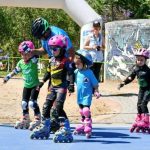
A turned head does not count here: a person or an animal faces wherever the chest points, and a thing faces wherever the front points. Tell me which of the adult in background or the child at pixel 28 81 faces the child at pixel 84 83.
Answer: the adult in background

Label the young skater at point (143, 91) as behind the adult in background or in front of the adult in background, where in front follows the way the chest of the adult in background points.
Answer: in front

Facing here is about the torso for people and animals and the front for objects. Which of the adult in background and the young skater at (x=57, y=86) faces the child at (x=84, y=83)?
the adult in background

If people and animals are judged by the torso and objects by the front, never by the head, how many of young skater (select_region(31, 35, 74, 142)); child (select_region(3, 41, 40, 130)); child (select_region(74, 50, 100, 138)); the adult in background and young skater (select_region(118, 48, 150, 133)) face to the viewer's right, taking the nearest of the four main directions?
0

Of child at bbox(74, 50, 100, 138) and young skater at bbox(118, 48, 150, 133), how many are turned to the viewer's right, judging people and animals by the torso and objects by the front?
0

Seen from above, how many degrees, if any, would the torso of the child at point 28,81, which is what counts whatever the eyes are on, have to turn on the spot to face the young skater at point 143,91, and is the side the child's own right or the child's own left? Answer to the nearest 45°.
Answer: approximately 135° to the child's own left

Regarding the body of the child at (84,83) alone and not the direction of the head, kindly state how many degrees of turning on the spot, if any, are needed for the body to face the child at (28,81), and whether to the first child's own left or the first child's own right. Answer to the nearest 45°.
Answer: approximately 90° to the first child's own right

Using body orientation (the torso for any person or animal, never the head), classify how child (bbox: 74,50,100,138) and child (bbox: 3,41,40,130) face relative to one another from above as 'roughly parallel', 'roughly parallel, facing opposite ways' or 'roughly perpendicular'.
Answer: roughly parallel

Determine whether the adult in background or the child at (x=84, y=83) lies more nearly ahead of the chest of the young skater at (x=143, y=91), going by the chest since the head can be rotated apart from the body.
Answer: the child

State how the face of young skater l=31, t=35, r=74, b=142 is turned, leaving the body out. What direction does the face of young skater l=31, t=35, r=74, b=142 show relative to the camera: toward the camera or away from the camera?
toward the camera

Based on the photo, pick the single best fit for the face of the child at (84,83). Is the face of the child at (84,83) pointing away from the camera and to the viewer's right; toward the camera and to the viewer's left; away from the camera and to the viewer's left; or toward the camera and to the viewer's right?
toward the camera and to the viewer's left

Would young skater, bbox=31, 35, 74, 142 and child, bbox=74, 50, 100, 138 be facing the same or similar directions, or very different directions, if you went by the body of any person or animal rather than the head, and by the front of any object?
same or similar directions

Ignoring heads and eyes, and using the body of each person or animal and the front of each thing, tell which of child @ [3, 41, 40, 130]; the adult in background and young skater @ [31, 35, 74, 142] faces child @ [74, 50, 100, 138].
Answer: the adult in background

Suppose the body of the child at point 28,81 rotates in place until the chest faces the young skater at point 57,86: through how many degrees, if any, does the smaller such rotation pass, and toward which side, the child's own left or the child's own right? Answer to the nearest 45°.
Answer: approximately 45° to the child's own left

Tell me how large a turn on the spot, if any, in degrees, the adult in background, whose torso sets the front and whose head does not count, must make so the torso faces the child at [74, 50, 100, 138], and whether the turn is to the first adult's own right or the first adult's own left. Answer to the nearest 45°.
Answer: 0° — they already face them

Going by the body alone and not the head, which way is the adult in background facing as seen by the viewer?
toward the camera
